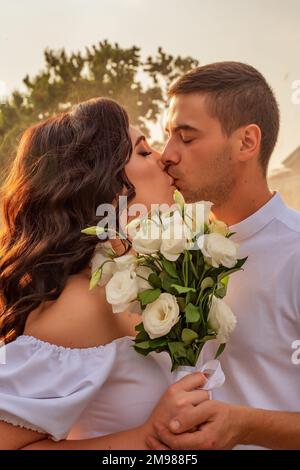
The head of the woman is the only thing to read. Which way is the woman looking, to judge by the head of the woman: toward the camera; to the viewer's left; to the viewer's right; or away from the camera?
to the viewer's right

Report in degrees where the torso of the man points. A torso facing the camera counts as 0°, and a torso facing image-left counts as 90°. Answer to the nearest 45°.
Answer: approximately 90°

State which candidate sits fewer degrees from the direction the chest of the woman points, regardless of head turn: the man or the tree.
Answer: the man

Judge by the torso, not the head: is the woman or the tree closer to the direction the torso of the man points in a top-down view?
the woman

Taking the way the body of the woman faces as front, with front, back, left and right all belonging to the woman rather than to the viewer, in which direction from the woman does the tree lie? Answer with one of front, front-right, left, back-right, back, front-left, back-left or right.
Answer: left

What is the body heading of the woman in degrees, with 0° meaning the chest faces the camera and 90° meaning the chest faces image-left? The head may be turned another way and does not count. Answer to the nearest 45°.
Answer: approximately 270°

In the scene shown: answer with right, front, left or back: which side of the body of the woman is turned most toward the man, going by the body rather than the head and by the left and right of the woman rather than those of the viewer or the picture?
front

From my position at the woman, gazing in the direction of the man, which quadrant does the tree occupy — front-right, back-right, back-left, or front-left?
front-left

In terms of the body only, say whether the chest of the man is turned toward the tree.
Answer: no

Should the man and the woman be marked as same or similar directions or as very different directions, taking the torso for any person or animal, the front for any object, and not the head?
very different directions

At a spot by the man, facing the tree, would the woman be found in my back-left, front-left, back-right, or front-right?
back-left

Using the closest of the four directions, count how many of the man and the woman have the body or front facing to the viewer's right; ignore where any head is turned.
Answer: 1
